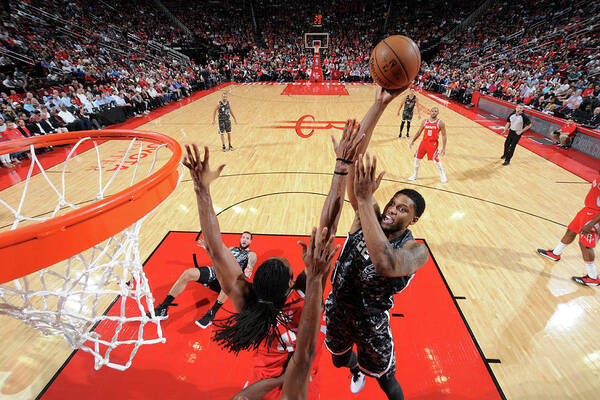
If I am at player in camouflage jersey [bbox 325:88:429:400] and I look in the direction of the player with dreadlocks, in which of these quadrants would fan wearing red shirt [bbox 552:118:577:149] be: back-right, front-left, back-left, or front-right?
back-right

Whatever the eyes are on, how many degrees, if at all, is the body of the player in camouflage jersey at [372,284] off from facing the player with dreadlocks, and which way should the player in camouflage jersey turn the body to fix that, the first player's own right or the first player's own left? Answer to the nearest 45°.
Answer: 0° — they already face them

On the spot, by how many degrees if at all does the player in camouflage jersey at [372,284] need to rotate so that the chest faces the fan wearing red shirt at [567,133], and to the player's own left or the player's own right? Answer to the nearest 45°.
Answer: approximately 180°

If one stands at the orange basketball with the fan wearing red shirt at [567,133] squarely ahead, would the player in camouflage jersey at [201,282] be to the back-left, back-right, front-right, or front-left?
back-left

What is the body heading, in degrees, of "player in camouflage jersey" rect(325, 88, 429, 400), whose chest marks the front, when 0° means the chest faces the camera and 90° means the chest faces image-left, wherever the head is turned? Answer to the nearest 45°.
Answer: approximately 45°

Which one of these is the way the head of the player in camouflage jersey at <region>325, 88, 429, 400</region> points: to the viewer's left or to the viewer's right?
to the viewer's left

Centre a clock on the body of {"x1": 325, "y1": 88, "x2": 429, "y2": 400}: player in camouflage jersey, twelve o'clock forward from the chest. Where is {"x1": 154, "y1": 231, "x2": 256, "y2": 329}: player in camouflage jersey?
{"x1": 154, "y1": 231, "x2": 256, "y2": 329}: player in camouflage jersey is roughly at 2 o'clock from {"x1": 325, "y1": 88, "x2": 429, "y2": 400}: player in camouflage jersey.

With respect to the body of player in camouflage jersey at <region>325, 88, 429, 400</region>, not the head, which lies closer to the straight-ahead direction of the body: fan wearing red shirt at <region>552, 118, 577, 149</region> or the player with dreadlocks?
the player with dreadlocks
